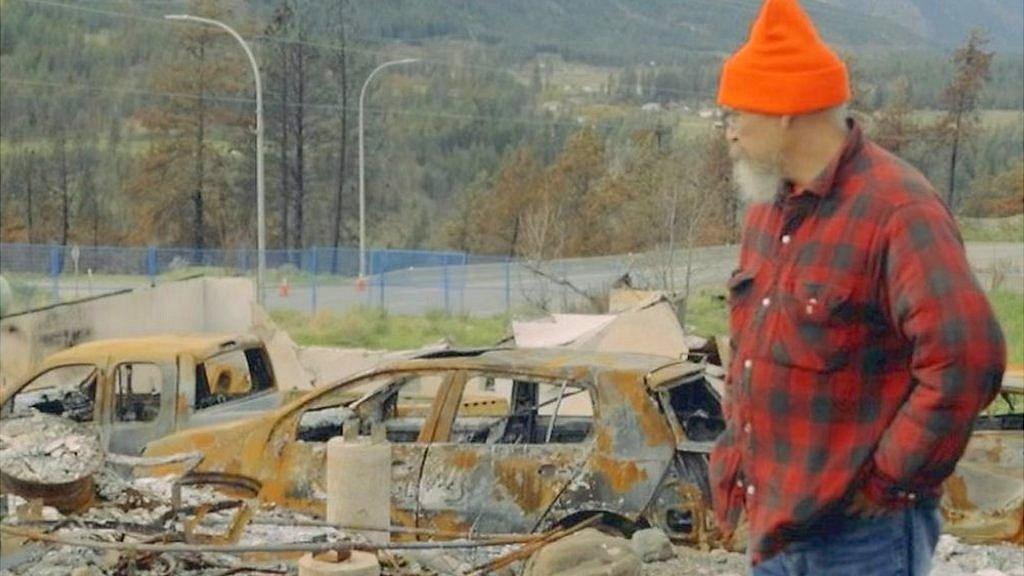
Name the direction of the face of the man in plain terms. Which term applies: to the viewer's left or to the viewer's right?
to the viewer's left

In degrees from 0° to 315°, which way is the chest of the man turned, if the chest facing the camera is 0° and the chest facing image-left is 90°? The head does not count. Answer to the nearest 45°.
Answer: approximately 45°

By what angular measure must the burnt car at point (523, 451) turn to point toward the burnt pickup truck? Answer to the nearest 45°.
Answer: approximately 45° to its right

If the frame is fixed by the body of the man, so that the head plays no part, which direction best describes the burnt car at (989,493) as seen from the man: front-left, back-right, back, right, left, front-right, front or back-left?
back-right

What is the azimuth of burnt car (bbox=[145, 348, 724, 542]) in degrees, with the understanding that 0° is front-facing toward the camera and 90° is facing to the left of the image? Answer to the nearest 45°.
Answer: approximately 90°

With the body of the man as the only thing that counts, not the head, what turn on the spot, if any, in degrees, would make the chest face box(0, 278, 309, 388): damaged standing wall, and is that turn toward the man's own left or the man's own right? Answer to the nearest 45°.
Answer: approximately 90° to the man's own right

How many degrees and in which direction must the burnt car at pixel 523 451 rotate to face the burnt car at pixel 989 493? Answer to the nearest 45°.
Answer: approximately 180°
